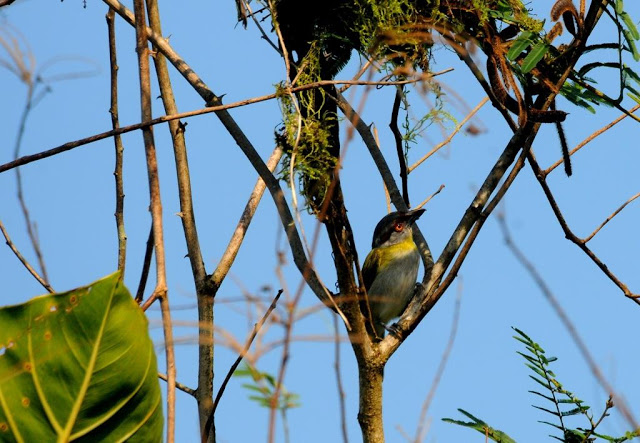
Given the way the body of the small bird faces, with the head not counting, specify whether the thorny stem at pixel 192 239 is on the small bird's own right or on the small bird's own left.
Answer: on the small bird's own right

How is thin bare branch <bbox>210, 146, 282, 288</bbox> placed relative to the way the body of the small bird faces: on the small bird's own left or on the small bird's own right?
on the small bird's own right

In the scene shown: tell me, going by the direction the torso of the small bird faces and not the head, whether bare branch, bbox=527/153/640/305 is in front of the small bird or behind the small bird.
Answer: in front

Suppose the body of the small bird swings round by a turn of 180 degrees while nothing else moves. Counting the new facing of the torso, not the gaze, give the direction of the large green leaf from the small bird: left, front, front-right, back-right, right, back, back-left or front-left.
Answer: back-left

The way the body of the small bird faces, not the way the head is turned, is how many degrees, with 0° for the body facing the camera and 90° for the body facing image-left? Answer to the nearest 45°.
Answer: approximately 315°
